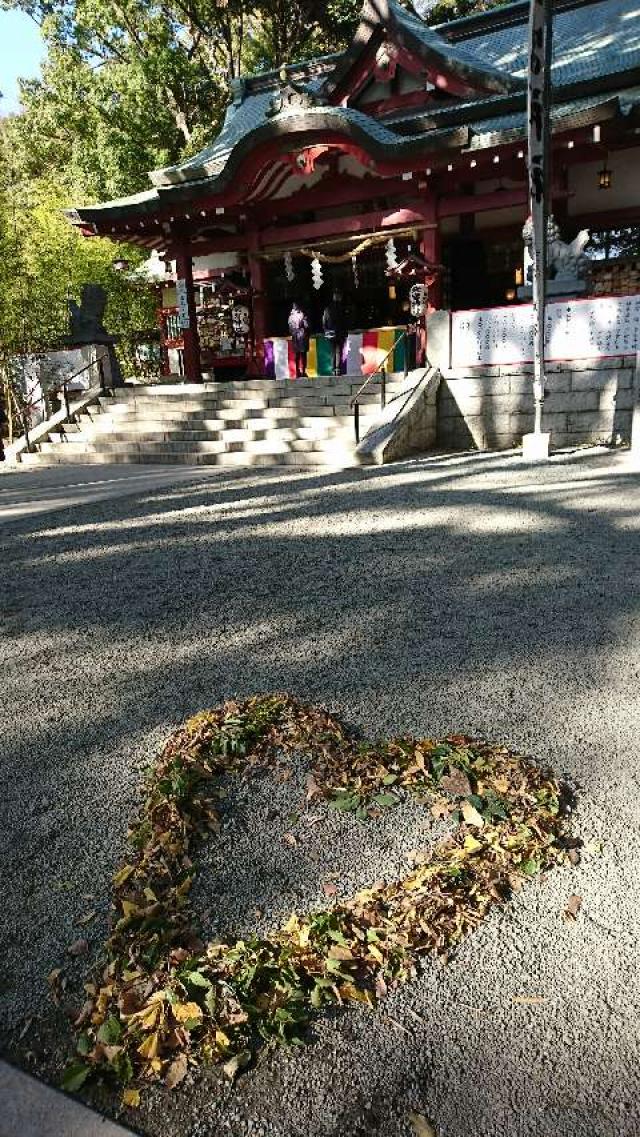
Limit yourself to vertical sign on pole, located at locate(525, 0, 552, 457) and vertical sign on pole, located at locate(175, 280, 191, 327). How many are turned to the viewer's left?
0

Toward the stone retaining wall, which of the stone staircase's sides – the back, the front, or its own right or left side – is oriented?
left

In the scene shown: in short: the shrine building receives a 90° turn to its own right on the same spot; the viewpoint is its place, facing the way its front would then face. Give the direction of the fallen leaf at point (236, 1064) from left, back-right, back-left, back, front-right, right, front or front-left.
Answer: back-left

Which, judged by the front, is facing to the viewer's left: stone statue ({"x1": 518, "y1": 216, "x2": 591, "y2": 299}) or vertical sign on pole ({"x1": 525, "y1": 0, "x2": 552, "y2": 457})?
the stone statue

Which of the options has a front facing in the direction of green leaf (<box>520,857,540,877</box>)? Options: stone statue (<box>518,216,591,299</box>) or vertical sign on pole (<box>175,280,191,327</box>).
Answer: the vertical sign on pole

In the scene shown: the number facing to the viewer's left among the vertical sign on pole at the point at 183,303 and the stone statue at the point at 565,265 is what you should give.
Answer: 1

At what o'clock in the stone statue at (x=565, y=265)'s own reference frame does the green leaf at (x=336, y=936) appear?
The green leaf is roughly at 9 o'clock from the stone statue.

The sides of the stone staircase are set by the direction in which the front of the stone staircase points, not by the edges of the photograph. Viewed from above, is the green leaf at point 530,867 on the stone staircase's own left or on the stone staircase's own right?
on the stone staircase's own left

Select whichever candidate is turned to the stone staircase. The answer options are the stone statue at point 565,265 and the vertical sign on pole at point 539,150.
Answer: the stone statue

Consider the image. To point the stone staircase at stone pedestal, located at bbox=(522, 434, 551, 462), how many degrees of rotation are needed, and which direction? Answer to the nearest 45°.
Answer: approximately 90° to its left

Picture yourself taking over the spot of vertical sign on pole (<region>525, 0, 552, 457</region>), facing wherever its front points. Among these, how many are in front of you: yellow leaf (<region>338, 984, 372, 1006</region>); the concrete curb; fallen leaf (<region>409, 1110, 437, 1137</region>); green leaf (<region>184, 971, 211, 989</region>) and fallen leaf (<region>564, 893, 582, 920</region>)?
5

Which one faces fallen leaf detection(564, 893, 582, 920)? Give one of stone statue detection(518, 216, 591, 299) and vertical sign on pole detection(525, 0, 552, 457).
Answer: the vertical sign on pole

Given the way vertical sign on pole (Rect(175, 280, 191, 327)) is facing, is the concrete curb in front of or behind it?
in front

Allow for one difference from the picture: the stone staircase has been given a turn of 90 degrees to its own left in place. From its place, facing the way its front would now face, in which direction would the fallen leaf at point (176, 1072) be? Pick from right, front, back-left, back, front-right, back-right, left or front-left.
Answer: front-right

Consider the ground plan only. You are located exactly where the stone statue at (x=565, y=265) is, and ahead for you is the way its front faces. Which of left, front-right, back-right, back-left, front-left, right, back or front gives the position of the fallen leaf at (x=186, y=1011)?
left
